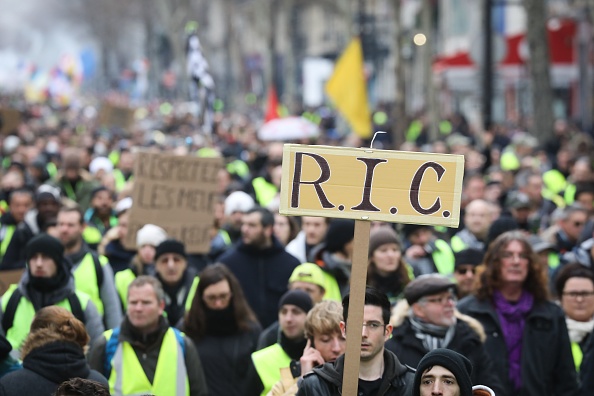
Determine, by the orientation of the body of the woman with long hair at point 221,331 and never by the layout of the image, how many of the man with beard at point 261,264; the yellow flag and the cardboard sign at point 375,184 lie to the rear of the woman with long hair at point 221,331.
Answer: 2

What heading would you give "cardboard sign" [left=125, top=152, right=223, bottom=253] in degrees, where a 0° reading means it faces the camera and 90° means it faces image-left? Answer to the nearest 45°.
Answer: approximately 0°

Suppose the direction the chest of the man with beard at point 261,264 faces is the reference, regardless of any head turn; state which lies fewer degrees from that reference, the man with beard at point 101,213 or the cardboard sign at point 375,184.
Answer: the cardboard sign

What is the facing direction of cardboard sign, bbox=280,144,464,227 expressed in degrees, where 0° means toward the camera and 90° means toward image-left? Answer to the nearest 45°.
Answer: approximately 0°

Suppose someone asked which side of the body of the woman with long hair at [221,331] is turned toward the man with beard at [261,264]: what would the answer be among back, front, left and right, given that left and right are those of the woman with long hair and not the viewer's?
back

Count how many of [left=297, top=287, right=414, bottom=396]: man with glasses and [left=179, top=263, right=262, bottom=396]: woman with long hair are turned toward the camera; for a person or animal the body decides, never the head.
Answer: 2

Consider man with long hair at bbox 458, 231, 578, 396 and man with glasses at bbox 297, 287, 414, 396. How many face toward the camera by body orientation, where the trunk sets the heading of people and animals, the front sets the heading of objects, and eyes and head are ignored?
2

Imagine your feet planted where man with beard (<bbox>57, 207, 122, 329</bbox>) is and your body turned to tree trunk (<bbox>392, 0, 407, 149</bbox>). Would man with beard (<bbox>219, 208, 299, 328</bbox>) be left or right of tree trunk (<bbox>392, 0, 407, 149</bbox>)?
right

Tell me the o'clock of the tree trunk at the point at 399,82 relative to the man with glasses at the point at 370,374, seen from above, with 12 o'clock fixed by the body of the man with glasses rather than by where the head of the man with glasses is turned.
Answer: The tree trunk is roughly at 6 o'clock from the man with glasses.

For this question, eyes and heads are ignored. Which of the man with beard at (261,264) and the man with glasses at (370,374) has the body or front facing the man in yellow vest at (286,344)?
the man with beard at (261,264)
